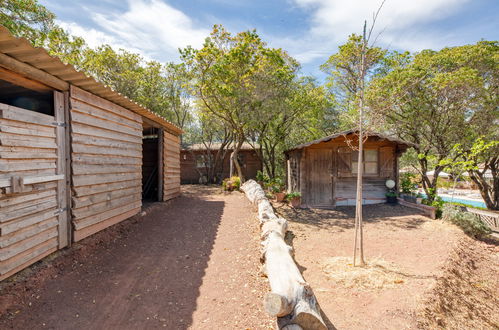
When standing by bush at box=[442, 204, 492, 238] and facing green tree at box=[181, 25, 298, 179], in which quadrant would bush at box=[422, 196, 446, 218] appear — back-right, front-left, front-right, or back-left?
front-right

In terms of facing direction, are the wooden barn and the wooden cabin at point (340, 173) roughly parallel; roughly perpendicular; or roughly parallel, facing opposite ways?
roughly perpendicular

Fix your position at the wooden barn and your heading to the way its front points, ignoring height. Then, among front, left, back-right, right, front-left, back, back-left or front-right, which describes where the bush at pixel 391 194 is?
front-left

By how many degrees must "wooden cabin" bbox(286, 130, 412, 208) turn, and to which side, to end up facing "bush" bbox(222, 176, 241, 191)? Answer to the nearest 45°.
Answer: approximately 90° to its right

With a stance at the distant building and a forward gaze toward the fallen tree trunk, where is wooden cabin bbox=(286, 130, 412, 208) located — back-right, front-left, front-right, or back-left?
front-left

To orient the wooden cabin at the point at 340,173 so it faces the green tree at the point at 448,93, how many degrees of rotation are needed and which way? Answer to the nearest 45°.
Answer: approximately 90° to its left

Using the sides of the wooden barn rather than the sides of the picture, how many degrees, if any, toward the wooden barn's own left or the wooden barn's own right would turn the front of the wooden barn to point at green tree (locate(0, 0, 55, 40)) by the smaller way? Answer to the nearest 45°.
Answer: approximately 135° to the wooden barn's own left

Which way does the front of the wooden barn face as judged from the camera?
facing the viewer and to the right of the viewer

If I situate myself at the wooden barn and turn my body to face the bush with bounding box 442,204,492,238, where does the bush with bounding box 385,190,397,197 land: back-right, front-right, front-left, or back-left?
front-left

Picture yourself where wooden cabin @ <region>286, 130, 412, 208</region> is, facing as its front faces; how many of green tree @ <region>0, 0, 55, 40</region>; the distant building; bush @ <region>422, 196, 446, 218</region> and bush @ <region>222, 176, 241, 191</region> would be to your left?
1

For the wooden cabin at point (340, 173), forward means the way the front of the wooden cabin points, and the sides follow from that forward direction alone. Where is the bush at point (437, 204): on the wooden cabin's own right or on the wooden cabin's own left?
on the wooden cabin's own left

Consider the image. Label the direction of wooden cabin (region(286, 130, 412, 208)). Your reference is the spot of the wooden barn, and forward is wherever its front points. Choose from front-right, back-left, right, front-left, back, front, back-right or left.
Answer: front-left

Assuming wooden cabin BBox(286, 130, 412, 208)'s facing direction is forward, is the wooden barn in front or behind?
in front

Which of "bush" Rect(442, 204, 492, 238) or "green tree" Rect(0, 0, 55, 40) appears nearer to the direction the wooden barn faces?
the bush

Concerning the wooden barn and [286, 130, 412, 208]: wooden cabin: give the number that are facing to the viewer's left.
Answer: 0

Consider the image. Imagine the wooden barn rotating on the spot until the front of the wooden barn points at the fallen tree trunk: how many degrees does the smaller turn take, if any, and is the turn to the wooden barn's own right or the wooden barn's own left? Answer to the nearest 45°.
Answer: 0° — it already faces it

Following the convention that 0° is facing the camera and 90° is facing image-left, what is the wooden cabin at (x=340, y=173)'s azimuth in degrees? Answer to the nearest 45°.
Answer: approximately 0°
